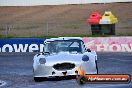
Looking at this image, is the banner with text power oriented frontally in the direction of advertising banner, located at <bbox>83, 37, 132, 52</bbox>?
no

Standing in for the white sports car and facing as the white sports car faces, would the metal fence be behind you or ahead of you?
behind

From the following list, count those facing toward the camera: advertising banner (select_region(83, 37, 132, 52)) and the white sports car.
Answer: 2

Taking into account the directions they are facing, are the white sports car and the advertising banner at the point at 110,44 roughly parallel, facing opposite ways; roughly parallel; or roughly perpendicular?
roughly parallel

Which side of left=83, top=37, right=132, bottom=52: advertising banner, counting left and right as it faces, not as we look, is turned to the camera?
front

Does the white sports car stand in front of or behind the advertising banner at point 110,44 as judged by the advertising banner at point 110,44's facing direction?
in front

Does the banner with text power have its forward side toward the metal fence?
no

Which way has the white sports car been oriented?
toward the camera

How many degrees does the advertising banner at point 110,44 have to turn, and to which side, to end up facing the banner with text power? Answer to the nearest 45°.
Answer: approximately 90° to its right

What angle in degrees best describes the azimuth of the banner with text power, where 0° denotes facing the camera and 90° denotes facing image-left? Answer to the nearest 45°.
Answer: approximately 0°

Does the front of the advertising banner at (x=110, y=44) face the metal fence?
no
